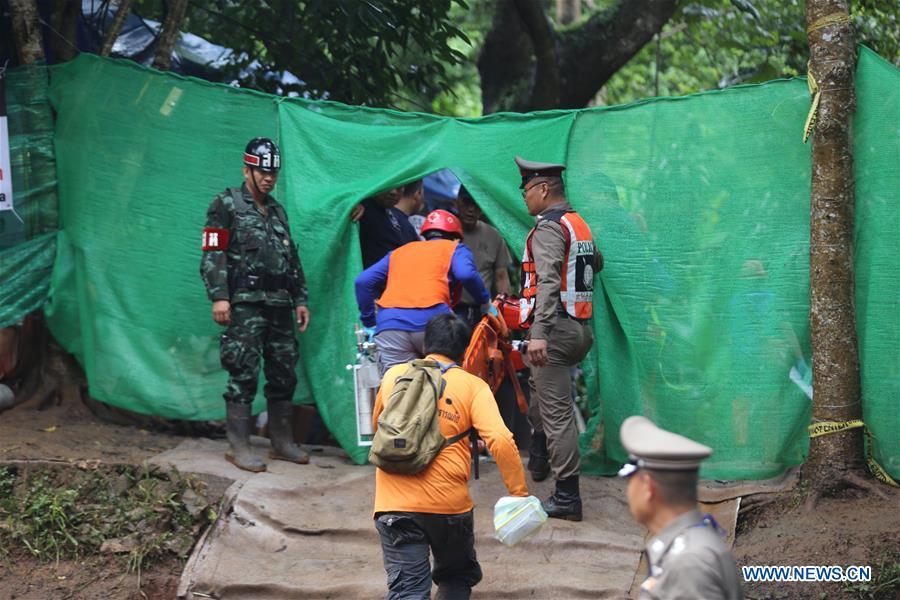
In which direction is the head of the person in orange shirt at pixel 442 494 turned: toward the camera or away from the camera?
away from the camera

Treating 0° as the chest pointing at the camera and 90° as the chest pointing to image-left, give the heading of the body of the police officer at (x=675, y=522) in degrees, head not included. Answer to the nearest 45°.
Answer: approximately 90°

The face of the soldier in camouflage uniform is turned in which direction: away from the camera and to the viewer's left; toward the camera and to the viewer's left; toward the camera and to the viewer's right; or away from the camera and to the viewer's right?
toward the camera and to the viewer's right

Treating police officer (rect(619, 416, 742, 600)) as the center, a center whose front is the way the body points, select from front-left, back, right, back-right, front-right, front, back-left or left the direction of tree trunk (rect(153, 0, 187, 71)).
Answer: front-right

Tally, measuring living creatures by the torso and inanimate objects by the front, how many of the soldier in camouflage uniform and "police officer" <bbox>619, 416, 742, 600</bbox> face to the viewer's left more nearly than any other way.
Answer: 1

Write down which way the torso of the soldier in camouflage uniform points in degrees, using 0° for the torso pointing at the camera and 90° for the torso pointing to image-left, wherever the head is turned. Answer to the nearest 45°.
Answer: approximately 315°

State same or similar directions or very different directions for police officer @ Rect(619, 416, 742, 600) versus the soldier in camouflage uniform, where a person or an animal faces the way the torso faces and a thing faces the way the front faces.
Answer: very different directions

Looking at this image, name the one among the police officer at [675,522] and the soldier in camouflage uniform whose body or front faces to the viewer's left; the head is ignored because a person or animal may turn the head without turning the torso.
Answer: the police officer

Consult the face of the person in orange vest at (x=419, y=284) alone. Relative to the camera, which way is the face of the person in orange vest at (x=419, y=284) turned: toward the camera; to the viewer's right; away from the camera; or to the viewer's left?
away from the camera
